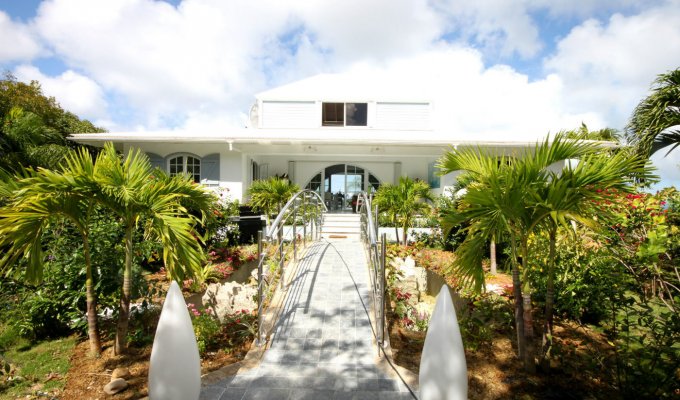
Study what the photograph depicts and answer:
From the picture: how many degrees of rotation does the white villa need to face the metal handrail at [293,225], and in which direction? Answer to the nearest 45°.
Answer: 0° — it already faces it

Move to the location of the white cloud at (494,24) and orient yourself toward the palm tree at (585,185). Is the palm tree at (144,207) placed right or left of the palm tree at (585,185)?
right

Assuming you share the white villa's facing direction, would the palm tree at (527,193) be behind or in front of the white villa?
in front

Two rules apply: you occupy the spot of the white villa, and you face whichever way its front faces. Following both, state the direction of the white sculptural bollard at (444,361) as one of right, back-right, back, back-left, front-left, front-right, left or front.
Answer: front

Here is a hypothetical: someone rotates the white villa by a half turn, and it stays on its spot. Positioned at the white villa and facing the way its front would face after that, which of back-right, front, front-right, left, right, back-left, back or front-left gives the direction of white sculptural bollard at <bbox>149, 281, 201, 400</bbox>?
back

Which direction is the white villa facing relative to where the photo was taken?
toward the camera

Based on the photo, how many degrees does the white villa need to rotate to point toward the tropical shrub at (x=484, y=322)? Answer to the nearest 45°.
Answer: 0° — it already faces it

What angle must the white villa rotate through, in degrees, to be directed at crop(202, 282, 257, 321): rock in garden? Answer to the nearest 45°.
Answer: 0° — it already faces it

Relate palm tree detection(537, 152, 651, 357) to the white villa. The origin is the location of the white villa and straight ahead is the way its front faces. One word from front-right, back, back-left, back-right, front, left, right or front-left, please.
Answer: front
